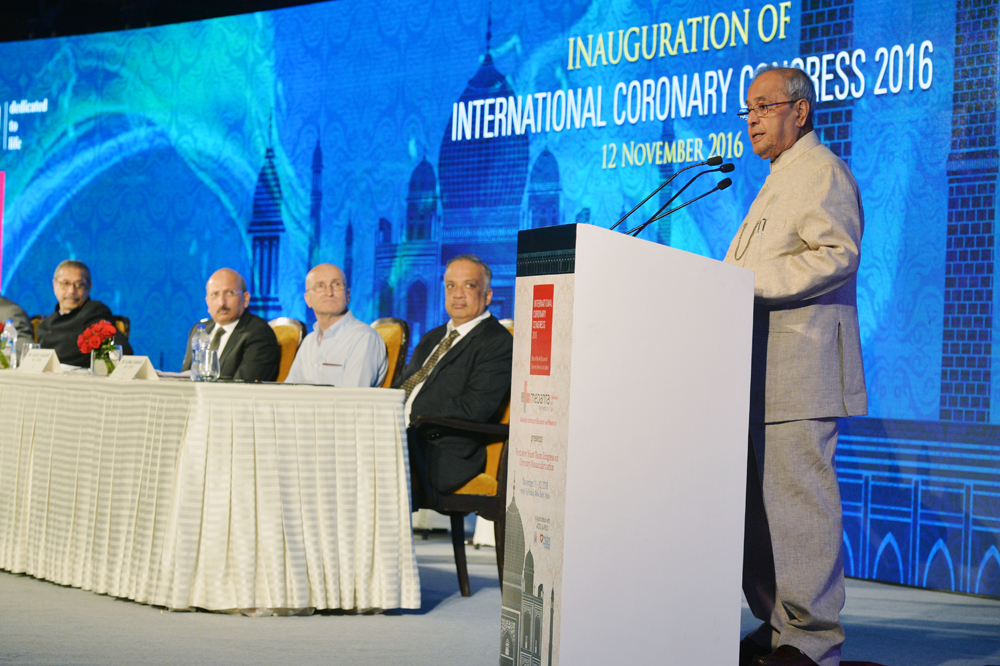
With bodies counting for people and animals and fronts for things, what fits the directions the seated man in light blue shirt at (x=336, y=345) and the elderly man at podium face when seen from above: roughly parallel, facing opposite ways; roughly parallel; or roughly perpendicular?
roughly perpendicular

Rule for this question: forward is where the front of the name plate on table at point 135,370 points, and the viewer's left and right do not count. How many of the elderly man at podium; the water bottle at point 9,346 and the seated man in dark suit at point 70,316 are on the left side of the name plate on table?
1

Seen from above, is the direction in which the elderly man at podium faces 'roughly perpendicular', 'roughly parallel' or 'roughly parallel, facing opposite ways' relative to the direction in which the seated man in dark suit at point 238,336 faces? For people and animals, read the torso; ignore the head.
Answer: roughly perpendicular

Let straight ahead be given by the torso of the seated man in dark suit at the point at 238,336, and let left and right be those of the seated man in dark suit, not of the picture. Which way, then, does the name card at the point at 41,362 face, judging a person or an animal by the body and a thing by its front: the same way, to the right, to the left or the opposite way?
the same way

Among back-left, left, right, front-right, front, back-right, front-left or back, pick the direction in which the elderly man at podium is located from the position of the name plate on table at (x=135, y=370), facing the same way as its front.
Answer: left

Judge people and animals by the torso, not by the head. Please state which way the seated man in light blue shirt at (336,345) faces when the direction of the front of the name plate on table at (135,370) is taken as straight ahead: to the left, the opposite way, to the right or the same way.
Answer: the same way

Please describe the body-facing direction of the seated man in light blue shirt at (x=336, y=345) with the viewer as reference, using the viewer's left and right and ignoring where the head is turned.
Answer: facing the viewer and to the left of the viewer

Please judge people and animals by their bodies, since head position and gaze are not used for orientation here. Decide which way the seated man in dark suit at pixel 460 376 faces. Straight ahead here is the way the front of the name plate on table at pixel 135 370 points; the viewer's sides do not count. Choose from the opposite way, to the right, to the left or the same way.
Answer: the same way

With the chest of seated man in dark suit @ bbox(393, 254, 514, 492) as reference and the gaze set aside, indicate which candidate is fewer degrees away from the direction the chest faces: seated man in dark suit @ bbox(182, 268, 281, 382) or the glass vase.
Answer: the glass vase

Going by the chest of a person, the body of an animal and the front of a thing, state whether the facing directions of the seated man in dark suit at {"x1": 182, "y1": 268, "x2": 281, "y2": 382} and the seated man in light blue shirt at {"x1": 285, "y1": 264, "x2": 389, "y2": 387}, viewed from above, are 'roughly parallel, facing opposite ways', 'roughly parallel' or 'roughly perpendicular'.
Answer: roughly parallel

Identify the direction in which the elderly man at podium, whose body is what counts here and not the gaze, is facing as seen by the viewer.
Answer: to the viewer's left

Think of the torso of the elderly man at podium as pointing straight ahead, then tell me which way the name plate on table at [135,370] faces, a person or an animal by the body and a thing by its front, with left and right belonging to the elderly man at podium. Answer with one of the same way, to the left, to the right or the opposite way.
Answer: to the left

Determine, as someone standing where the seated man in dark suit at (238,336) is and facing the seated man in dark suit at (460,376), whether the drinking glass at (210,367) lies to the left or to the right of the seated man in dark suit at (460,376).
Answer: right

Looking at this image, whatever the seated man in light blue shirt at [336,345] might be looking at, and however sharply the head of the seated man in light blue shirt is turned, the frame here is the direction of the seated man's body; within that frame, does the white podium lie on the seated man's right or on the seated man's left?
on the seated man's left

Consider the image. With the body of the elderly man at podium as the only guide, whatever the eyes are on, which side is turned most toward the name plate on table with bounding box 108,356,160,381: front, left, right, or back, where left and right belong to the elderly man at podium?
front

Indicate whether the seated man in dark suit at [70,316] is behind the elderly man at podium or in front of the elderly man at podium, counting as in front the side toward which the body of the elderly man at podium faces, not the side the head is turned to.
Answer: in front

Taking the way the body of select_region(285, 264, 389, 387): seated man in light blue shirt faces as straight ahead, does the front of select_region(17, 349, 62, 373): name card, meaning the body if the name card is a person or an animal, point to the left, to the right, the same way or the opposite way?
the same way
